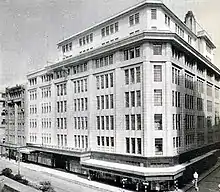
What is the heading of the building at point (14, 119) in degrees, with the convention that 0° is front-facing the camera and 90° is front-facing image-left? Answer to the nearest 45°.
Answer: approximately 45°

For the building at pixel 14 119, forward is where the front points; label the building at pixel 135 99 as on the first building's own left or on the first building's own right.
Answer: on the first building's own left

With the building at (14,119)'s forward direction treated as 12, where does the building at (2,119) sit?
the building at (2,119) is roughly at 4 o'clock from the building at (14,119).
